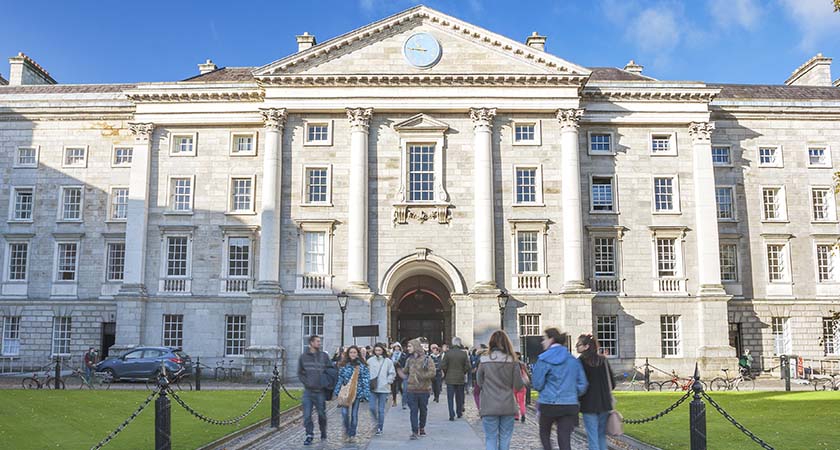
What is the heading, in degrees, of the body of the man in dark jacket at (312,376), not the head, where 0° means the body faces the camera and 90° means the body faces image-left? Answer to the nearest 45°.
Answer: approximately 0°

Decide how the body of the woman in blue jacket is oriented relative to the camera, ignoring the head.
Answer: away from the camera

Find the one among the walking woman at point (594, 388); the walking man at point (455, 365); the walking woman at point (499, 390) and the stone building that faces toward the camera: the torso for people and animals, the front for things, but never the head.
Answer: the stone building

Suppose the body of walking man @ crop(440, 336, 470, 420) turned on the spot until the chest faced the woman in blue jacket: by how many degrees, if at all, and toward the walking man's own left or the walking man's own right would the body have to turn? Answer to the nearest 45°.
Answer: approximately 180°

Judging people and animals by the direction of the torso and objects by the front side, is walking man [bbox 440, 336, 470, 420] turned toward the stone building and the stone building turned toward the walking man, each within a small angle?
yes

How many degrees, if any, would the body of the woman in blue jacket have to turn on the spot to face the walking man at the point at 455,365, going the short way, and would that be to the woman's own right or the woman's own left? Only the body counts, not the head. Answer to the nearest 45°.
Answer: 0° — they already face them

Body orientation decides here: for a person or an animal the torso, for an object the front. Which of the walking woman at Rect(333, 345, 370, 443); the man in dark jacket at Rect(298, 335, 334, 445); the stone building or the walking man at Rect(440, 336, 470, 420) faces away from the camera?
the walking man

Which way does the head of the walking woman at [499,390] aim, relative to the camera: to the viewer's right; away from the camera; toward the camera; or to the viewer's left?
away from the camera

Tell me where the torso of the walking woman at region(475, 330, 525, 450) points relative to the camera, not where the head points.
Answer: away from the camera

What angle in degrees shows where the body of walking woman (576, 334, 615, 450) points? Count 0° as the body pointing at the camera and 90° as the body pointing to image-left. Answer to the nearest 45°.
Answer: approximately 135°

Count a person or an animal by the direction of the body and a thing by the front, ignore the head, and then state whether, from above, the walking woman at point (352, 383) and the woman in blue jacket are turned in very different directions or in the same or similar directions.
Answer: very different directions
